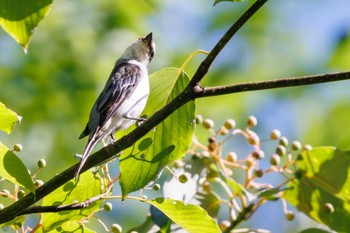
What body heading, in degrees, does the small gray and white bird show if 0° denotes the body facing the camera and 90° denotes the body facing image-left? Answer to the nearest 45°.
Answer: approximately 270°

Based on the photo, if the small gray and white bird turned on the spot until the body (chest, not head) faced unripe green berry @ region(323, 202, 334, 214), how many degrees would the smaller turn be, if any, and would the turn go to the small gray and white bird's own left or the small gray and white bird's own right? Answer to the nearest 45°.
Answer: approximately 45° to the small gray and white bird's own right

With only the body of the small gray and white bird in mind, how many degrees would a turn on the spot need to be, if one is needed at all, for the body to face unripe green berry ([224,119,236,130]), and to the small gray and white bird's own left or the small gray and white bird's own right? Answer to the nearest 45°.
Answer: approximately 45° to the small gray and white bird's own right

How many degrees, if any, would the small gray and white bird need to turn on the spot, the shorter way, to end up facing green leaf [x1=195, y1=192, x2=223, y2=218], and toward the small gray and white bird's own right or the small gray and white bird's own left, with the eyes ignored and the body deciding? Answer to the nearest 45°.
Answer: approximately 45° to the small gray and white bird's own right

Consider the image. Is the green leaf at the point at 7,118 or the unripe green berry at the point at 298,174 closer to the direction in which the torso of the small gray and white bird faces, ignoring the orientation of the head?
the unripe green berry
